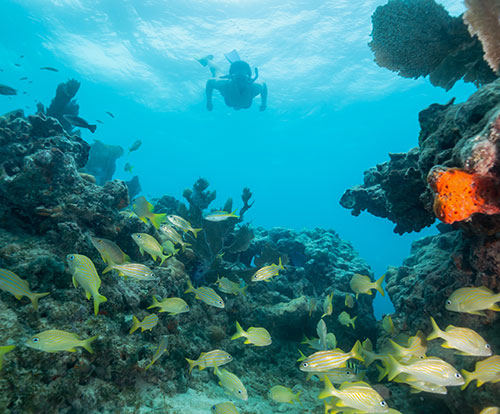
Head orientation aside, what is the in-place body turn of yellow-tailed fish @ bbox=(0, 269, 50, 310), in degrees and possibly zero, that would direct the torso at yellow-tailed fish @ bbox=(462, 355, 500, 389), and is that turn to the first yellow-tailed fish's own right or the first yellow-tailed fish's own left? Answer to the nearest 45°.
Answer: approximately 135° to the first yellow-tailed fish's own left

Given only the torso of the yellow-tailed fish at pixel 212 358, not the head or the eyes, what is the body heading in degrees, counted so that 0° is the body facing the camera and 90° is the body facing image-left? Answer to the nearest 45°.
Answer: approximately 270°

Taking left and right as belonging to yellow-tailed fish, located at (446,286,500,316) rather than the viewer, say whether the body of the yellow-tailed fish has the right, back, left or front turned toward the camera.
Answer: left

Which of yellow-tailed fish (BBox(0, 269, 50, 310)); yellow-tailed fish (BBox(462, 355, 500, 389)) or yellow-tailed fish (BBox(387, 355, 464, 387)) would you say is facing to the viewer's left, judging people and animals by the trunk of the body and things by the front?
yellow-tailed fish (BBox(0, 269, 50, 310))

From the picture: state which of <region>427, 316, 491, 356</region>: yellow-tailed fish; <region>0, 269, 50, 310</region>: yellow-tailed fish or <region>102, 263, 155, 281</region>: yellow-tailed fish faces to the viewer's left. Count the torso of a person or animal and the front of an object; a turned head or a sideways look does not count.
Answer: <region>0, 269, 50, 310</region>: yellow-tailed fish

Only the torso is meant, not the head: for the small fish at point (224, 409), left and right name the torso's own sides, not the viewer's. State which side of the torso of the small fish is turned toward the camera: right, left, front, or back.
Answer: left

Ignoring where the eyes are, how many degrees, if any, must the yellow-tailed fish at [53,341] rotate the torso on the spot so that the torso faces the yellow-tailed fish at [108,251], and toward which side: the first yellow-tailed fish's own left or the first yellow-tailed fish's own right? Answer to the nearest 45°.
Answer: approximately 90° to the first yellow-tailed fish's own right
